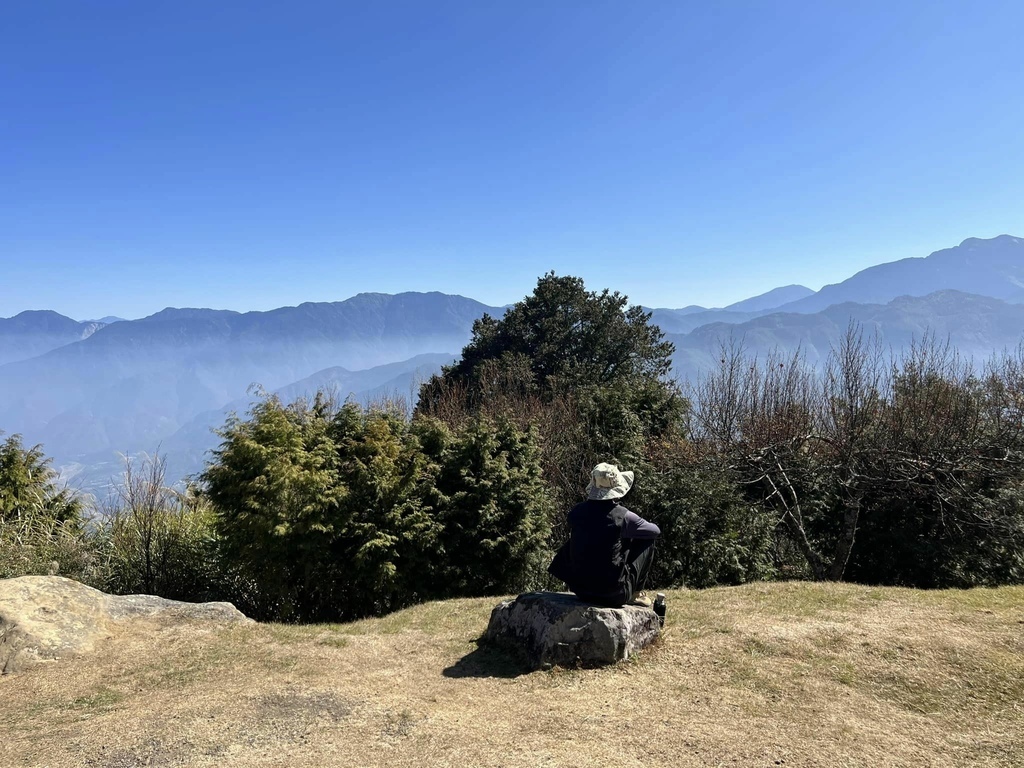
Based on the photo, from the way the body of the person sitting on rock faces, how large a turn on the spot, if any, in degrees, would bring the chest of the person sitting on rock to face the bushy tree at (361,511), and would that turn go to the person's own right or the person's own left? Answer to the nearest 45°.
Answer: approximately 90° to the person's own left

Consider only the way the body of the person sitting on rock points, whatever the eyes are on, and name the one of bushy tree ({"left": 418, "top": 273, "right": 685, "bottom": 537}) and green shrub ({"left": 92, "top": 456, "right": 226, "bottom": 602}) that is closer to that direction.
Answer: the bushy tree

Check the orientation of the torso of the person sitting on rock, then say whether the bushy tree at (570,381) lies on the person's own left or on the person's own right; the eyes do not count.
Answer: on the person's own left

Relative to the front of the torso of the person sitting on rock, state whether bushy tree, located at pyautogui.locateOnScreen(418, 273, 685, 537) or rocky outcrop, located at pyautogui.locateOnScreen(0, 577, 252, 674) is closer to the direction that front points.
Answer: the bushy tree

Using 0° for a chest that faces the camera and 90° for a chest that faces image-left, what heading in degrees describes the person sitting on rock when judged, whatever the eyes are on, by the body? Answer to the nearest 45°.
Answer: approximately 225°

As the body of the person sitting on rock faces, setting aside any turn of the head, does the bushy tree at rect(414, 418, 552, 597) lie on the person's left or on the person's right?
on the person's left

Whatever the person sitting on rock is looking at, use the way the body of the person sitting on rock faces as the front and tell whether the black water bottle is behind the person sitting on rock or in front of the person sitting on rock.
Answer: in front

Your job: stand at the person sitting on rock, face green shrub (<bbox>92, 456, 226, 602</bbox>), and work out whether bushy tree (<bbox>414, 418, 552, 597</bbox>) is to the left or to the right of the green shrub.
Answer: right

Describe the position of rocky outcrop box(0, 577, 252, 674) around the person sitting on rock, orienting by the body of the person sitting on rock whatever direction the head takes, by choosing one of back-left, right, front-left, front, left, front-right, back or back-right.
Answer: back-left
